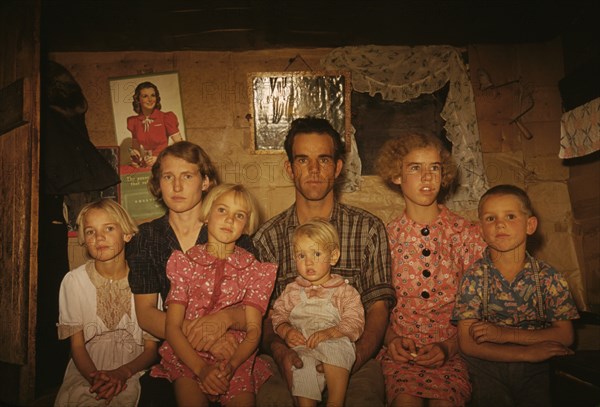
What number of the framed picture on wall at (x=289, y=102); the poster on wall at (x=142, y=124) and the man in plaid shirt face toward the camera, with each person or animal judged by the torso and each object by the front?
3

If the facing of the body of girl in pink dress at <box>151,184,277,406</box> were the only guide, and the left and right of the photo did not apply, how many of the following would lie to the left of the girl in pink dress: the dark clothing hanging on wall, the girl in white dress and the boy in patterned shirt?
1

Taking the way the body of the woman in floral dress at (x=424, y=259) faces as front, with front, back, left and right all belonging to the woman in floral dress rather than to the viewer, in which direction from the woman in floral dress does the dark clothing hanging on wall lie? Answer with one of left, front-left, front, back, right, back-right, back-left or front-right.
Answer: right

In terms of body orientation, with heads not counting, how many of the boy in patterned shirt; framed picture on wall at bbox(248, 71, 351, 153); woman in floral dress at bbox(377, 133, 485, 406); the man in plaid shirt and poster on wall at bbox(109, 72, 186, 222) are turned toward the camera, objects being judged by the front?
5

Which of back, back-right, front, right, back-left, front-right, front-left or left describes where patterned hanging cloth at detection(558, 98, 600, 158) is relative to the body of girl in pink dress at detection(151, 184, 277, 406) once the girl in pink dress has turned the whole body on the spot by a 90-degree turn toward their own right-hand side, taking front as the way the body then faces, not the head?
back

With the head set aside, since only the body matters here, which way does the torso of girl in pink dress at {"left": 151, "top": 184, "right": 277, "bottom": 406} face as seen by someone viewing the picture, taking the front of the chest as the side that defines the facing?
toward the camera

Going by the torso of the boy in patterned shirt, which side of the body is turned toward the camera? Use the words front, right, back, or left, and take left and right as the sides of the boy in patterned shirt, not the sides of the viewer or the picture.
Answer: front

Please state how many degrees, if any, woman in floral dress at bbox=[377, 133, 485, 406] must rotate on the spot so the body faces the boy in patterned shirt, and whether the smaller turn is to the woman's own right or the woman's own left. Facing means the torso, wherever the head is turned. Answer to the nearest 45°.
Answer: approximately 90° to the woman's own left

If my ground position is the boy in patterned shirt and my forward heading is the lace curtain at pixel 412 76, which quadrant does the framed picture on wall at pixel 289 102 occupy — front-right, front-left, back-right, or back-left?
front-left

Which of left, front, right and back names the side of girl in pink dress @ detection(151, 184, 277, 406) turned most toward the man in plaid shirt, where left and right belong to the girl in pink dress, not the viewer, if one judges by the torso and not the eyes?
left

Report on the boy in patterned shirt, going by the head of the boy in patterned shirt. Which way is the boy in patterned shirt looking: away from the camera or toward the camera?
toward the camera

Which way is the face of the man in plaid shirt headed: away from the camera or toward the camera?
toward the camera

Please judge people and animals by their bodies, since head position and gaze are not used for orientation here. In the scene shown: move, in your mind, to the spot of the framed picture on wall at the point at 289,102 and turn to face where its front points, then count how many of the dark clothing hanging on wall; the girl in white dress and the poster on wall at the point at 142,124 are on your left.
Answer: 0

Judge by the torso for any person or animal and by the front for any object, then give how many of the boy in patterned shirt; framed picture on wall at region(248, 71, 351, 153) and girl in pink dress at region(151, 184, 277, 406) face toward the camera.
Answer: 3

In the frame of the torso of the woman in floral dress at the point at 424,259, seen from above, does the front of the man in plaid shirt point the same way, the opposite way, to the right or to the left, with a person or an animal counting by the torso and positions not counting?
the same way

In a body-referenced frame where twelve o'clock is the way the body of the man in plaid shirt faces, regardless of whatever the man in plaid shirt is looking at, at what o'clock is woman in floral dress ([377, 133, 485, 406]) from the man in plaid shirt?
The woman in floral dress is roughly at 9 o'clock from the man in plaid shirt.

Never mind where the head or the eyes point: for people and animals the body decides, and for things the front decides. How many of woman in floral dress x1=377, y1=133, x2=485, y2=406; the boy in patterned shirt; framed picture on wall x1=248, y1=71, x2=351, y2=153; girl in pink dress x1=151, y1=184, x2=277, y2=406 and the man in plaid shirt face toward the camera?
5

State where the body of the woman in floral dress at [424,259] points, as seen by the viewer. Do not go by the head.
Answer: toward the camera
